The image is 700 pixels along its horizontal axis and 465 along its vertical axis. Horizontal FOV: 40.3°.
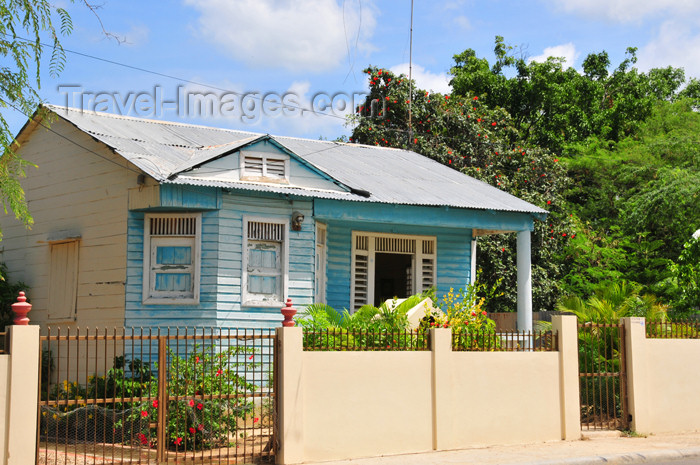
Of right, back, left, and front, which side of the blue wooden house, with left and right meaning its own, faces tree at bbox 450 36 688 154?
left

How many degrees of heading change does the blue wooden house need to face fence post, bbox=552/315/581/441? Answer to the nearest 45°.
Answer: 0° — it already faces it

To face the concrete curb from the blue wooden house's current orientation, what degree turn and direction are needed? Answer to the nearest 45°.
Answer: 0° — it already faces it

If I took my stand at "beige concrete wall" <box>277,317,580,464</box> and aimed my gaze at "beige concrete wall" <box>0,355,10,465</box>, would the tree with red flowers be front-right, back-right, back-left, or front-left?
back-right

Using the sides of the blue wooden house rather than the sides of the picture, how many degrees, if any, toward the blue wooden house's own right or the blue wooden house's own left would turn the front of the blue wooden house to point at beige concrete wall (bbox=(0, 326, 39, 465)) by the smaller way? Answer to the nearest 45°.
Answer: approximately 45° to the blue wooden house's own right

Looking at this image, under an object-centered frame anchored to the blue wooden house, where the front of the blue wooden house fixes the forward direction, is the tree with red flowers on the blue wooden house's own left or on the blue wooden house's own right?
on the blue wooden house's own left

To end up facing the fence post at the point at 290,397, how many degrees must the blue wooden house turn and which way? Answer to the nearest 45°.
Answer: approximately 45° to its right

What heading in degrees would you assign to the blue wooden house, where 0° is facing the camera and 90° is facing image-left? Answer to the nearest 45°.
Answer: approximately 315°

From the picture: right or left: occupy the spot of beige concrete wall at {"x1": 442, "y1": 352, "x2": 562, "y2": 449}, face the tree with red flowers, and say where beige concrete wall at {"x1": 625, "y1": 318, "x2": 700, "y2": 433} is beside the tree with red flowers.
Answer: right

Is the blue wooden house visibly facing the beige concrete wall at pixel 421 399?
yes
